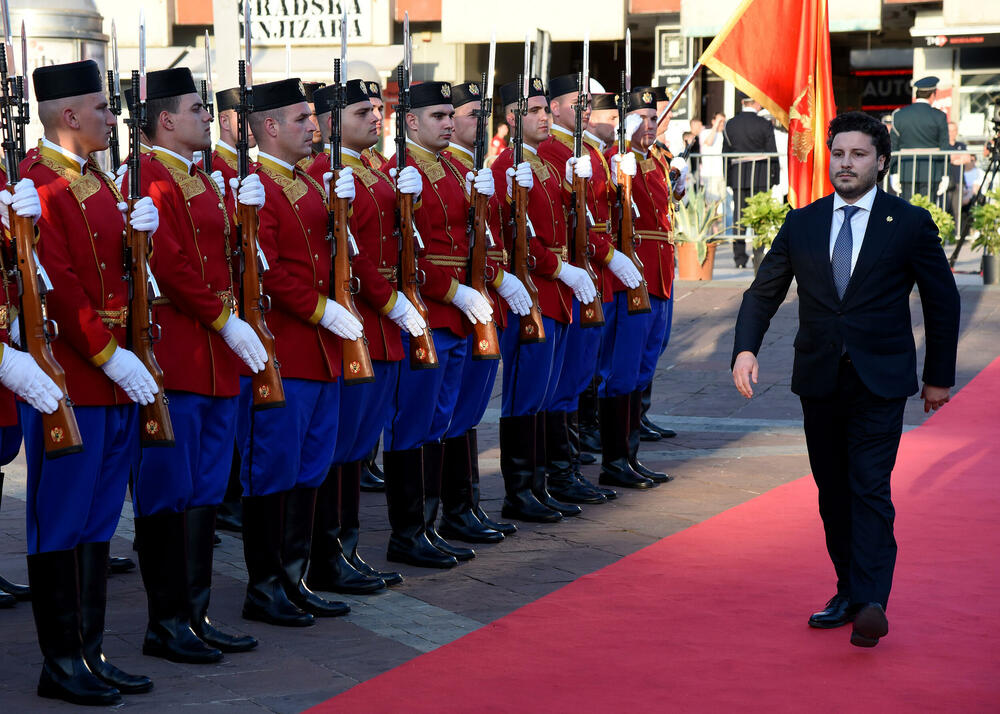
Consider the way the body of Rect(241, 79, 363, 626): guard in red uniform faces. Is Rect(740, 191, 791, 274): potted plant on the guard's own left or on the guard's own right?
on the guard's own left

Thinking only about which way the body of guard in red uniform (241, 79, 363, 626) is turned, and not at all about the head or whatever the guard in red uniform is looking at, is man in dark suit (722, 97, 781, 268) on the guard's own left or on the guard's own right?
on the guard's own left

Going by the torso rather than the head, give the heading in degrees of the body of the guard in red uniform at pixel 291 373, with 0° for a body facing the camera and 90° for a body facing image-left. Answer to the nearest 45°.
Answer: approximately 315°

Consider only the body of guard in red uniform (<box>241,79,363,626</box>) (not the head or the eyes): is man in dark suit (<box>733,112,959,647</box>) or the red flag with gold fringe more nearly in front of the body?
the man in dark suit

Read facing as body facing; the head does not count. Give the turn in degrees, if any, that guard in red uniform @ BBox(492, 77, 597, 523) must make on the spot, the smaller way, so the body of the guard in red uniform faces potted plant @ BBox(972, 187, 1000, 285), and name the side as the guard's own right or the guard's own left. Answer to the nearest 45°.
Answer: approximately 90° to the guard's own left

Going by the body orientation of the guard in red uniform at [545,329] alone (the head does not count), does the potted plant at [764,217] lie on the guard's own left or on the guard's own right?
on the guard's own left

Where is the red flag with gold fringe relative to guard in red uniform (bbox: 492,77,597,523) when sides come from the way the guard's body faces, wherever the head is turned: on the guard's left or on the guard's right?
on the guard's left

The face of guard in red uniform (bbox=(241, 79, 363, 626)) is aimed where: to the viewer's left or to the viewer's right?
to the viewer's right

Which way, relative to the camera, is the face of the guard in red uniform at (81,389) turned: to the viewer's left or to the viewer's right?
to the viewer's right
